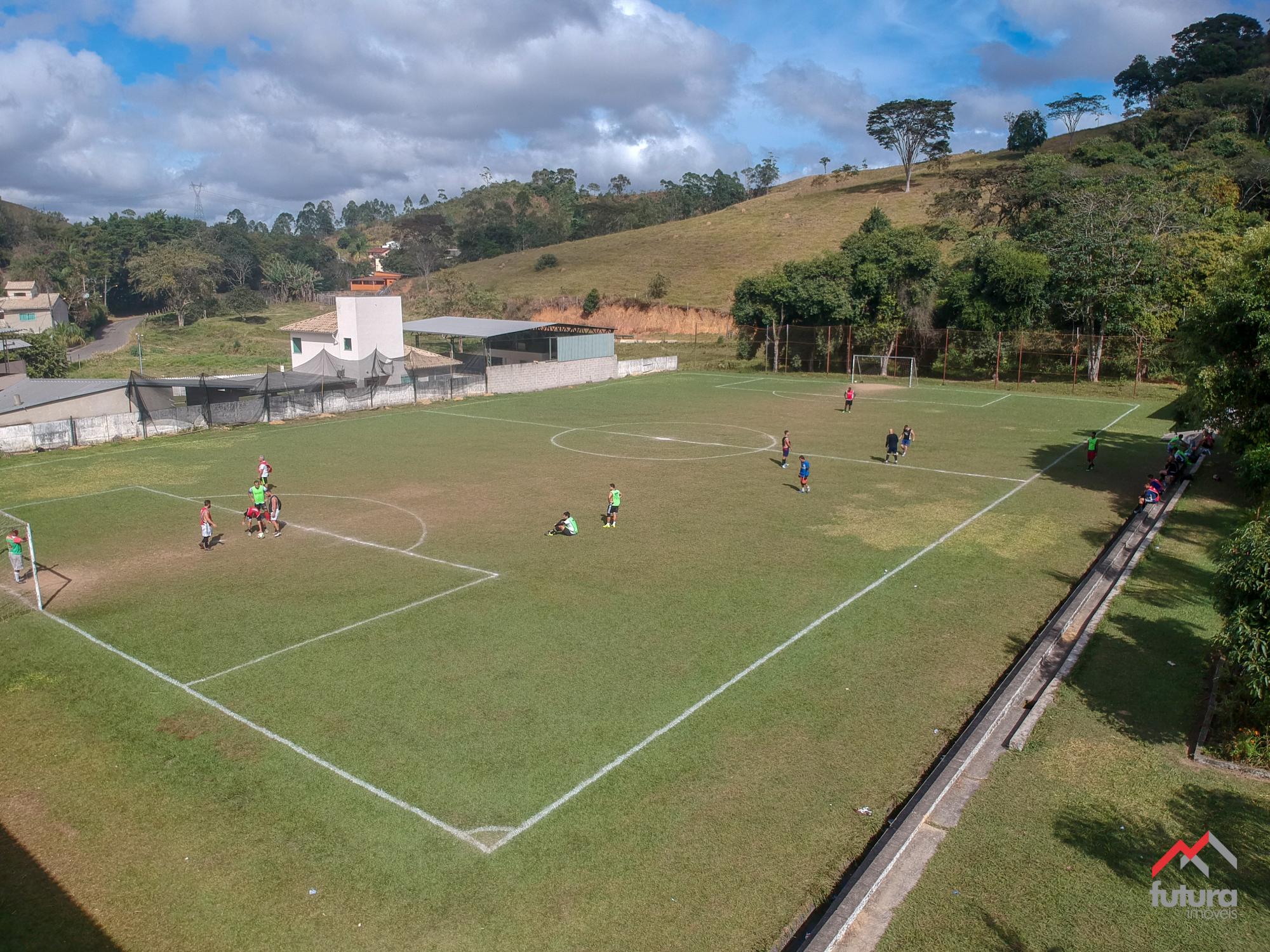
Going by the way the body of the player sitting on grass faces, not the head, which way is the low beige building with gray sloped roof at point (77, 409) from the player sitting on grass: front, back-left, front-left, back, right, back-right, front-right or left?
front-right

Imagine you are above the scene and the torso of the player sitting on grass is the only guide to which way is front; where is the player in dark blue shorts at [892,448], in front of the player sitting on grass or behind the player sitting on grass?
behind

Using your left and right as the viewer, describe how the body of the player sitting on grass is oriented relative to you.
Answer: facing to the left of the viewer

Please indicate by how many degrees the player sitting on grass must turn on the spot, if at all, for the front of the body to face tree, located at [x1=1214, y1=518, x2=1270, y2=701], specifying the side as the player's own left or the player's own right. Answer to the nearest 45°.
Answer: approximately 135° to the player's own left
